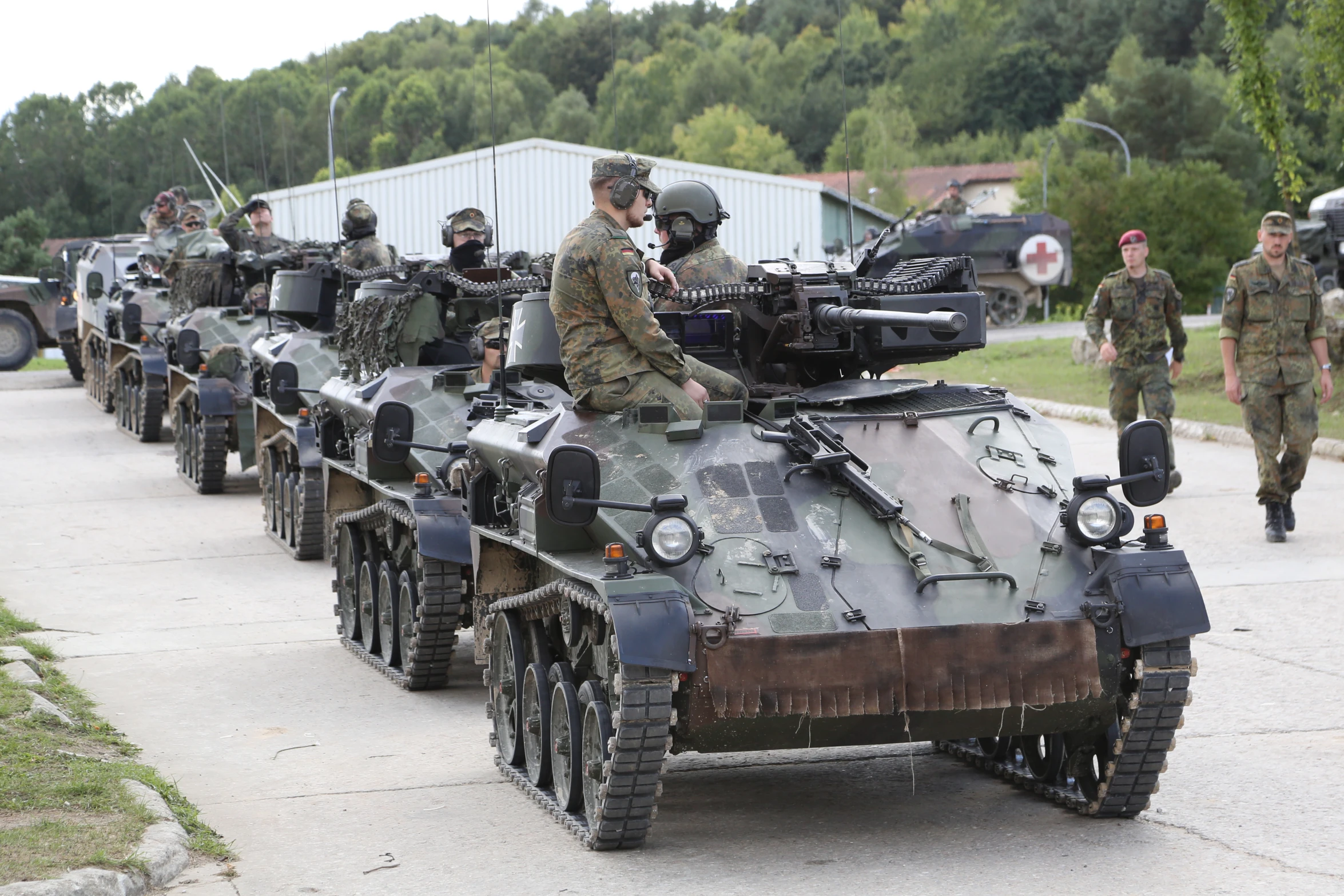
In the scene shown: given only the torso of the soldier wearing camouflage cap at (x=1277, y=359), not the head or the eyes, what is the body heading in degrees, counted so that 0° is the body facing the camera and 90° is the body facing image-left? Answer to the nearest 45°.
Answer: approximately 0°

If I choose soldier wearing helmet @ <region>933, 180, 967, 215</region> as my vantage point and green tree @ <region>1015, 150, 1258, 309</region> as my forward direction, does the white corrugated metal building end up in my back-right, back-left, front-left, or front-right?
back-left

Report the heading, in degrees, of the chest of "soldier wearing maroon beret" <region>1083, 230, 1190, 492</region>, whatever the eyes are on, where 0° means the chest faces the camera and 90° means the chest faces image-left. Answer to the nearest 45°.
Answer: approximately 0°

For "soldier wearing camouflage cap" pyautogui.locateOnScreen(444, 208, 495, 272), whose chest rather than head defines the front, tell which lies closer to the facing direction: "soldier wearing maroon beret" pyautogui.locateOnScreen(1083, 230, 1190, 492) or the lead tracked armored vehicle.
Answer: the lead tracked armored vehicle

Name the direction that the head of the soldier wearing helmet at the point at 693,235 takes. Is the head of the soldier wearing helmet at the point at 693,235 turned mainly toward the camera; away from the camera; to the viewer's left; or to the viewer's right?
to the viewer's left

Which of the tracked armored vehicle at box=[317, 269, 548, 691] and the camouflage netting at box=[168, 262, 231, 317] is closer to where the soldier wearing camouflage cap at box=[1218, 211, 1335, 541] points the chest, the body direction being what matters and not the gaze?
the tracked armored vehicle

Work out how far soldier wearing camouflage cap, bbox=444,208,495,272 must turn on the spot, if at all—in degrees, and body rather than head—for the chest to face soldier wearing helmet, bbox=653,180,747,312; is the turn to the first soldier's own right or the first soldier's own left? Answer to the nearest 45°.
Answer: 0° — they already face them

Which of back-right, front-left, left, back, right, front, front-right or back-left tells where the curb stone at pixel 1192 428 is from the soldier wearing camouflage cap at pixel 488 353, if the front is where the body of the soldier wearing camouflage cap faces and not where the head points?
left

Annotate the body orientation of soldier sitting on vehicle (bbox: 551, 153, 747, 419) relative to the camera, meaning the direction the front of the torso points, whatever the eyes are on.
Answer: to the viewer's right

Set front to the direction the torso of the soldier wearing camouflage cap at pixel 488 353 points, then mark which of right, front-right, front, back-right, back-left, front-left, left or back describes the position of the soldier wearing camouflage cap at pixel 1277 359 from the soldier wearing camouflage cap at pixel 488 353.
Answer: front-left

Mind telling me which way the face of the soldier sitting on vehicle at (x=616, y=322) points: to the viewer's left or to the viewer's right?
to the viewer's right
